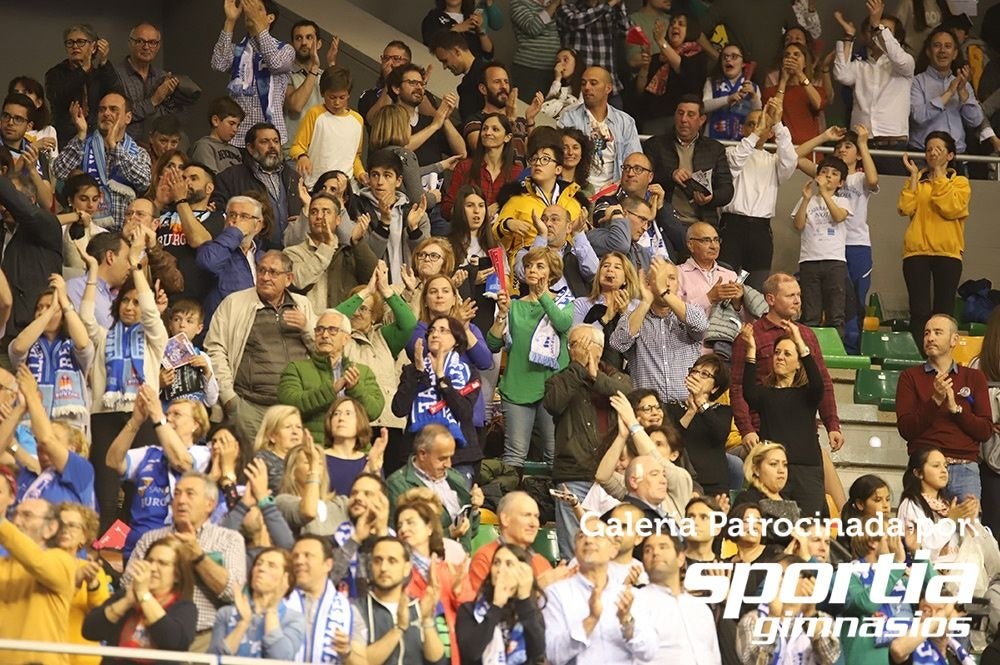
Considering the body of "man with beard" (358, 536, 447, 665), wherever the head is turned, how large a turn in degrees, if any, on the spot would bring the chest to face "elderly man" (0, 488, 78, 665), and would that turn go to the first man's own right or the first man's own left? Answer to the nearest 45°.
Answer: approximately 90° to the first man's own right

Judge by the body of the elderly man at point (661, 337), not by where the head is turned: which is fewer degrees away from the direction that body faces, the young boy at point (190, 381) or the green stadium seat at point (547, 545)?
the green stadium seat

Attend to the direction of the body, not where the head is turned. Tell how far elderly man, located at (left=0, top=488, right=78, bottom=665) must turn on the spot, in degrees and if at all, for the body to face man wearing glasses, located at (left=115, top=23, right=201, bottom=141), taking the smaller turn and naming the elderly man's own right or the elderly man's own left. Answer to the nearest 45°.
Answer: approximately 135° to the elderly man's own right

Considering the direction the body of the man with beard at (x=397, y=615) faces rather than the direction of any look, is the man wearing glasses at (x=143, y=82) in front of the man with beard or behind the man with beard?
behind

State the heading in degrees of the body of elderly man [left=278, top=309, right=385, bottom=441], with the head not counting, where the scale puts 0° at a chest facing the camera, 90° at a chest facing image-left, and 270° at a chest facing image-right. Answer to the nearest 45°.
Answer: approximately 0°

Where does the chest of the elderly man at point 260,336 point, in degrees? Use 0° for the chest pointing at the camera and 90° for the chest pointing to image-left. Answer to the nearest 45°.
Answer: approximately 315°

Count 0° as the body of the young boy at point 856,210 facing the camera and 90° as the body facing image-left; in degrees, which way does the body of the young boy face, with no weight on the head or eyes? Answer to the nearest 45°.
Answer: approximately 45°

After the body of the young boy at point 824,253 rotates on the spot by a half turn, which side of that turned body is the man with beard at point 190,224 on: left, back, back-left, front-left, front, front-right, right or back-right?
back-left
